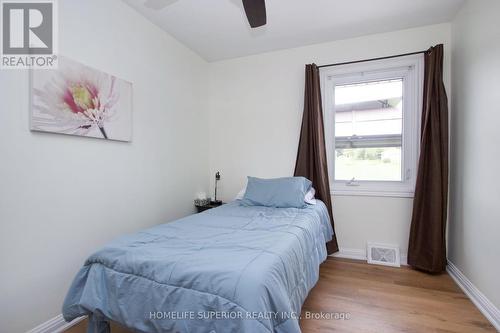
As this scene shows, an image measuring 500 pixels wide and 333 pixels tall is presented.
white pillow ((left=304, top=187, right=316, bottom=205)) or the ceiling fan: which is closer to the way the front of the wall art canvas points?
the ceiling fan

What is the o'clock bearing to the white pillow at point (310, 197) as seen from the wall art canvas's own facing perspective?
The white pillow is roughly at 11 o'clock from the wall art canvas.

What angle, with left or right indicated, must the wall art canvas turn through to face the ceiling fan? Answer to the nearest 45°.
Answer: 0° — it already faces it

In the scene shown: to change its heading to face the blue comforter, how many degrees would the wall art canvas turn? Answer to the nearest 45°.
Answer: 0° — it already faces it

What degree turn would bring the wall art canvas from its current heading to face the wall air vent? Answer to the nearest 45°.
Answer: approximately 45° to its left

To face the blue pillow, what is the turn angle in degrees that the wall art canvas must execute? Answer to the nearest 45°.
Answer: approximately 45° to its left

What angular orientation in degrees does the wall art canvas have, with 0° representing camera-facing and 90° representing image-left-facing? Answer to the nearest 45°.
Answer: approximately 315°
